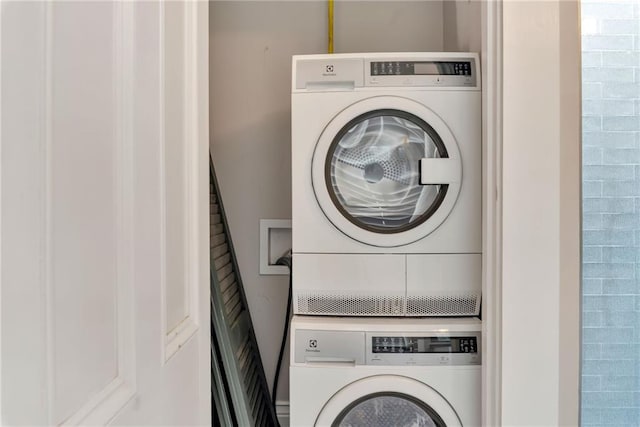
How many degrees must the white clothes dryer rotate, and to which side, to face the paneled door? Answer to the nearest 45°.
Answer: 0° — it already faces it

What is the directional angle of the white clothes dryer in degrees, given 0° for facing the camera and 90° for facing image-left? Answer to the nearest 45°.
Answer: approximately 0°

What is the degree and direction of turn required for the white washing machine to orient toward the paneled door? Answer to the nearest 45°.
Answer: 0° — it already faces it

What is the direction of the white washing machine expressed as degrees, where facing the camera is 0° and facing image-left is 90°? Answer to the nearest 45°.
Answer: approximately 0°
